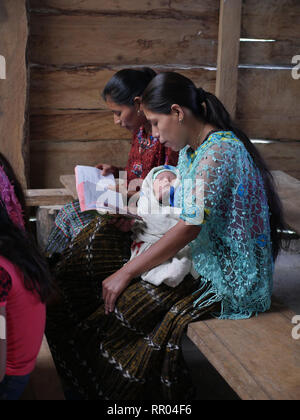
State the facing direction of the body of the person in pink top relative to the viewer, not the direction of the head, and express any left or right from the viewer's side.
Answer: facing to the left of the viewer

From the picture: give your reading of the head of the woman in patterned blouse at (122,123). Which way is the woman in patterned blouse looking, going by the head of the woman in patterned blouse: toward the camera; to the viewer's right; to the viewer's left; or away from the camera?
to the viewer's left

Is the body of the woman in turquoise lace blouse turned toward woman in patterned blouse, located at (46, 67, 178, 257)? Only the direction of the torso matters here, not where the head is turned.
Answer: no

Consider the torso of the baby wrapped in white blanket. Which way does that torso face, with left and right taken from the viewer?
facing the viewer and to the right of the viewer

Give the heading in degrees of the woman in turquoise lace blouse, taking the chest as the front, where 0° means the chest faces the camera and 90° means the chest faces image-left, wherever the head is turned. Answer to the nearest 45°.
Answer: approximately 90°

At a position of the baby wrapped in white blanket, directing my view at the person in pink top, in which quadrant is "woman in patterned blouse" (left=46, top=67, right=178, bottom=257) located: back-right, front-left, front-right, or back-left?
back-right

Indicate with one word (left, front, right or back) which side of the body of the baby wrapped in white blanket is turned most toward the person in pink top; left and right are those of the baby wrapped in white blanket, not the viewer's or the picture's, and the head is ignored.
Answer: right

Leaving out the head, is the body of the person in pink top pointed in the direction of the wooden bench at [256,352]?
no

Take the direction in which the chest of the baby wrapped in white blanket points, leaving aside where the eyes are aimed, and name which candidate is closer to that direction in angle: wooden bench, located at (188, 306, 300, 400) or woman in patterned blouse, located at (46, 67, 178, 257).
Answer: the wooden bench

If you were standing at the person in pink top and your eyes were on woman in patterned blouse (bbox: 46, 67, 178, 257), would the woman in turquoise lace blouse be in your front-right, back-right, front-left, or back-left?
front-right

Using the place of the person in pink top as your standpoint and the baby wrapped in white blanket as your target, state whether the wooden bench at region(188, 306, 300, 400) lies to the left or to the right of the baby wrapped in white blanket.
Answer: right
